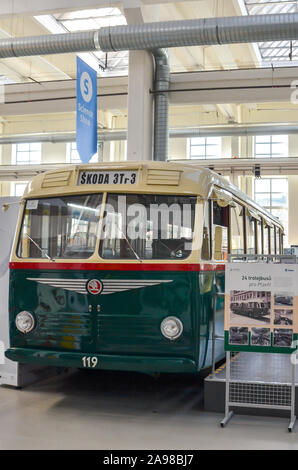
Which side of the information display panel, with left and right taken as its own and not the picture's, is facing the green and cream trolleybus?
back

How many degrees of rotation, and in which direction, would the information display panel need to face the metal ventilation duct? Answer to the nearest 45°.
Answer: approximately 180°

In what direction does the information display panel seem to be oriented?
toward the camera

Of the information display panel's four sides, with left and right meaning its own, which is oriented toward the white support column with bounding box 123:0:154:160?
back
